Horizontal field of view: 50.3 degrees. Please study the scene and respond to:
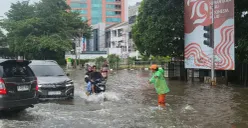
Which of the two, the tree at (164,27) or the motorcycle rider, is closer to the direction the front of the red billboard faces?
the motorcycle rider

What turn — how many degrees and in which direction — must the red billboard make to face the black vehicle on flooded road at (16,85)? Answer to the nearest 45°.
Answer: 0° — it already faces it

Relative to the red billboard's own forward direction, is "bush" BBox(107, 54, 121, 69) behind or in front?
behind

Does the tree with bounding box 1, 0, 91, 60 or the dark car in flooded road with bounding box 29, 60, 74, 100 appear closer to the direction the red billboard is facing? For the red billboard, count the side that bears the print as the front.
the dark car in flooded road

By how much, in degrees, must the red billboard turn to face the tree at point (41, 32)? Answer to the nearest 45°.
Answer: approximately 135° to its right

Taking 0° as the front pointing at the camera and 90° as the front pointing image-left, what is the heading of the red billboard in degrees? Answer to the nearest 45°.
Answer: approximately 0°

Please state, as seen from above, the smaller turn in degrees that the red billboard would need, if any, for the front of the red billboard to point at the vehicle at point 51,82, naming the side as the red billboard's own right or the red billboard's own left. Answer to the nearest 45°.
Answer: approximately 45° to the red billboard's own right

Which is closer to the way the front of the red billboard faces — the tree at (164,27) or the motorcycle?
the motorcycle

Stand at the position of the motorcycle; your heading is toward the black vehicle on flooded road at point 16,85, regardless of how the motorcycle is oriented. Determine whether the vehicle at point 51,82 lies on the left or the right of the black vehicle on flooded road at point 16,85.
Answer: right

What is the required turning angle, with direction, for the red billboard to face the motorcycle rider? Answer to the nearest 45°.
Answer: approximately 45° to its right

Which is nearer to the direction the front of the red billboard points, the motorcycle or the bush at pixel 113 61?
the motorcycle

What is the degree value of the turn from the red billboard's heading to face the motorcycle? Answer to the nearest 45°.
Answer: approximately 45° to its right

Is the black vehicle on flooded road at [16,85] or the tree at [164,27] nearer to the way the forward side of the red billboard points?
the black vehicle on flooded road
